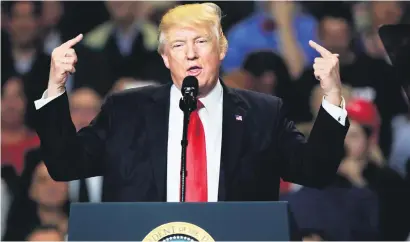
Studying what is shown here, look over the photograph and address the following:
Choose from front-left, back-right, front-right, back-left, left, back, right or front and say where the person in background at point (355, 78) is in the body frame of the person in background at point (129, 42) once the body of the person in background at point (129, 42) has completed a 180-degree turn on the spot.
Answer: right

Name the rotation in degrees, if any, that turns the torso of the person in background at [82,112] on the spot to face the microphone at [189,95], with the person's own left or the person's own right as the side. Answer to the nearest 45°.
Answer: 0° — they already face it

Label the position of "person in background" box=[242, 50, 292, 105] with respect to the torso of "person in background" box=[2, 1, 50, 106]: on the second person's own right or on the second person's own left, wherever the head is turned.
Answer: on the second person's own left

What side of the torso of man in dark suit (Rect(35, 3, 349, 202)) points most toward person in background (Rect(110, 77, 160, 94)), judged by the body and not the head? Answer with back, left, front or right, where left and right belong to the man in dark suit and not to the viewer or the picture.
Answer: back

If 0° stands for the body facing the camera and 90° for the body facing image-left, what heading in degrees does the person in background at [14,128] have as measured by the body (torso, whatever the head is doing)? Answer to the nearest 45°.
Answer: approximately 0°

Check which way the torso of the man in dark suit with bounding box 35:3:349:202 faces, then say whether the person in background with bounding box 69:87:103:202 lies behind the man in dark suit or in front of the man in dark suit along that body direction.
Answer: behind

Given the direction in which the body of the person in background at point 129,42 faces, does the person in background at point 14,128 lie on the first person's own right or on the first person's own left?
on the first person's own right
